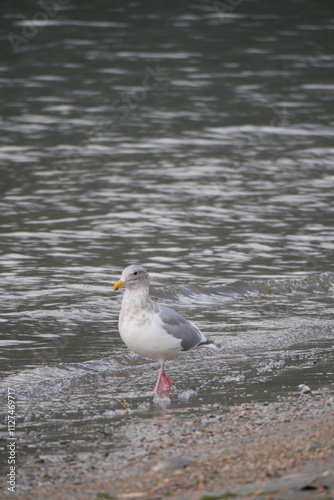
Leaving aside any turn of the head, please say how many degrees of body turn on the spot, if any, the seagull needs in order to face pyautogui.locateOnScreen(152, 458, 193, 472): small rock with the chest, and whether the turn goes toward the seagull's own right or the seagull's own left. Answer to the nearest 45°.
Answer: approximately 45° to the seagull's own left

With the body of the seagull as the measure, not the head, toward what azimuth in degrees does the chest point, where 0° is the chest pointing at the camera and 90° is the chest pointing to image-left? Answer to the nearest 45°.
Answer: approximately 45°
